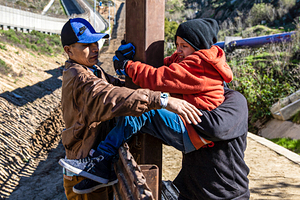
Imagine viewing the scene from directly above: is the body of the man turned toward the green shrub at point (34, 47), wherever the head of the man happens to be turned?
no

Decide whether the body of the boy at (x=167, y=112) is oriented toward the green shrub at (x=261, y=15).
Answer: no

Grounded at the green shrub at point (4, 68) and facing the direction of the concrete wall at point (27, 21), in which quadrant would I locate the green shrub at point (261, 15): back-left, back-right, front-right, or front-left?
front-right

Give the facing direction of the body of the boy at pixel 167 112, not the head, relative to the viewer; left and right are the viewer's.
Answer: facing to the left of the viewer

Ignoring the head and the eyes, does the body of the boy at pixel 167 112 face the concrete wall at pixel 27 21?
no
